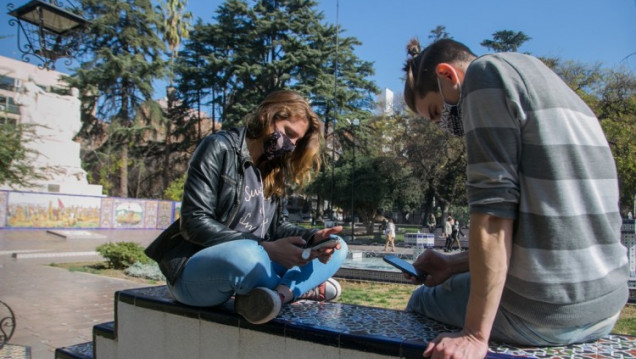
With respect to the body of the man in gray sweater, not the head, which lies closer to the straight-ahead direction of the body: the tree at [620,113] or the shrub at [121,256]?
the shrub

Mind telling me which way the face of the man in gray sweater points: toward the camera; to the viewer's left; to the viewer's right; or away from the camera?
to the viewer's left

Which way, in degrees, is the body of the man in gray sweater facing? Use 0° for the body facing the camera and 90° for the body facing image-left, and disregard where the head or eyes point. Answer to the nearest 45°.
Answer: approximately 135°

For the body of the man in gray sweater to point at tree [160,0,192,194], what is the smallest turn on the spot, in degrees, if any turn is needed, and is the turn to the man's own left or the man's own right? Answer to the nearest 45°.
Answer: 0° — they already face it

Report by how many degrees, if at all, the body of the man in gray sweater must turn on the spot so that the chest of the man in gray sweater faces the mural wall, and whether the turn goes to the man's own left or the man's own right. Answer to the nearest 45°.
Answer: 0° — they already face it

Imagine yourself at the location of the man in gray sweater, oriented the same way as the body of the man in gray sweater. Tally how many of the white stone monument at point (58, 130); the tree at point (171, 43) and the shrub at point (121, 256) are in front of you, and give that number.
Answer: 3
